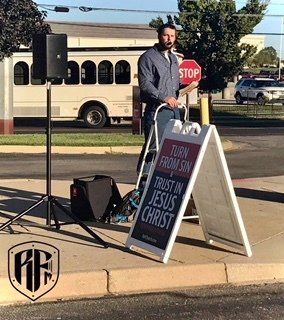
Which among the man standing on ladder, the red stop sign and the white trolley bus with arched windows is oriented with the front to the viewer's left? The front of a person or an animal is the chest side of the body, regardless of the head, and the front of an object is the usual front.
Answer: the white trolley bus with arched windows

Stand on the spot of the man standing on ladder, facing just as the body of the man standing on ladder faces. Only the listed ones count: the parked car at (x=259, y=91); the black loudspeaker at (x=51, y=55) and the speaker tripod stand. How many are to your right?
2

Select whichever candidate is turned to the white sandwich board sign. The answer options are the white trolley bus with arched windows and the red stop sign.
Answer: the red stop sign

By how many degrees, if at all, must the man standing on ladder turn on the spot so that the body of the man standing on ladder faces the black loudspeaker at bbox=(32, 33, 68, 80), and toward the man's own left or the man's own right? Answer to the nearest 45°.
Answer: approximately 90° to the man's own right

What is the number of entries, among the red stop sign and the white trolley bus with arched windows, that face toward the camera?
1

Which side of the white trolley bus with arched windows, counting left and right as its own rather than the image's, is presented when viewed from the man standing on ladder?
left

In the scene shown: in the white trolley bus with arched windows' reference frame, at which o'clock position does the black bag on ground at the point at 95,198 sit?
The black bag on ground is roughly at 9 o'clock from the white trolley bus with arched windows.

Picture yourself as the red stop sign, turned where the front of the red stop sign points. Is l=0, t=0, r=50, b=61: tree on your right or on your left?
on your right

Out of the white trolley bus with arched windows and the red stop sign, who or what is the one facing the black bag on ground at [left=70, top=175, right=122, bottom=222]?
the red stop sign

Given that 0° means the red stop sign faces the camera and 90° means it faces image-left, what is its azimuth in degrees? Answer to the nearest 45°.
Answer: approximately 0°

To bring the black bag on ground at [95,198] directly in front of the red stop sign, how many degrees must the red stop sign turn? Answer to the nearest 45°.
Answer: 0° — it already faces it

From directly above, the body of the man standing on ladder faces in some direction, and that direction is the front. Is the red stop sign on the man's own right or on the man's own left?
on the man's own left

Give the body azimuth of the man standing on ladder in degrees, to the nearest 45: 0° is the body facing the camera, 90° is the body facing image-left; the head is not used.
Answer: approximately 315°
